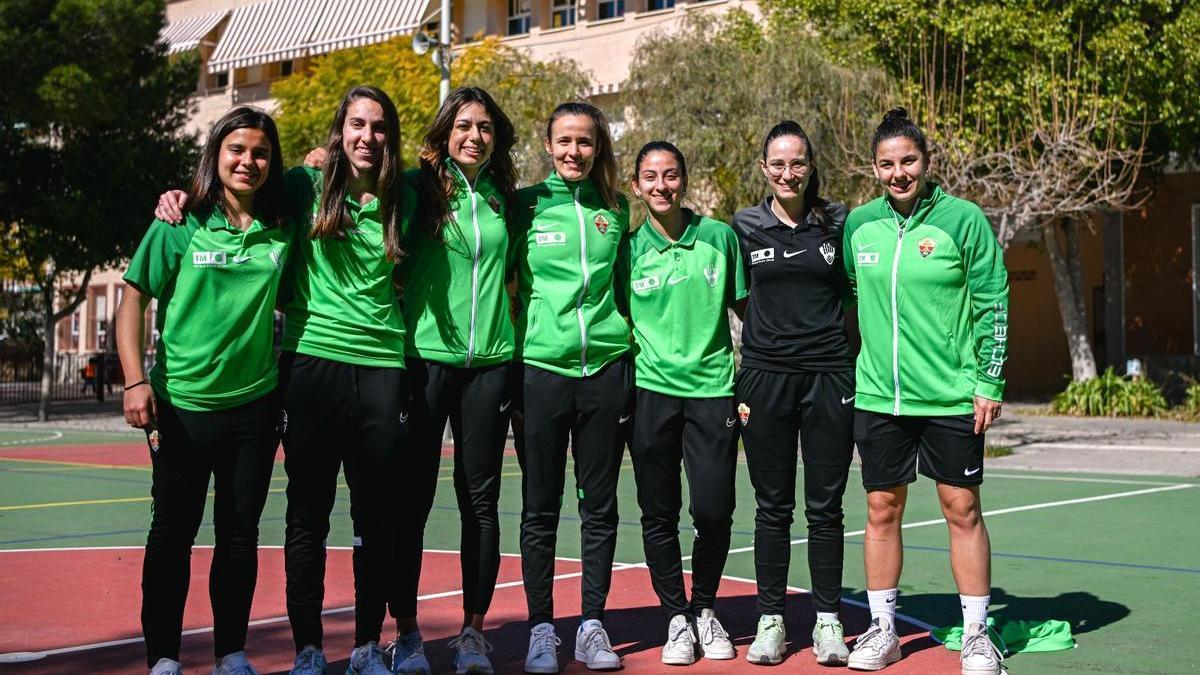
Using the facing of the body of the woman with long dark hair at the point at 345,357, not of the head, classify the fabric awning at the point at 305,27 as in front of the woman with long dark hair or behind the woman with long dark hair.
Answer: behind

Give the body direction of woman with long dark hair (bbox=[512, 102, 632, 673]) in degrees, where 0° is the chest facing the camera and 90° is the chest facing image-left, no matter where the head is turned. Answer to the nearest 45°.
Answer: approximately 0°

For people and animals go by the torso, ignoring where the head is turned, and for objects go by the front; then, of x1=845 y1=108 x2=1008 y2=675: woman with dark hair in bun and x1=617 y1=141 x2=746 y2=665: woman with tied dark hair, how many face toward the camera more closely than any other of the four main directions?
2
